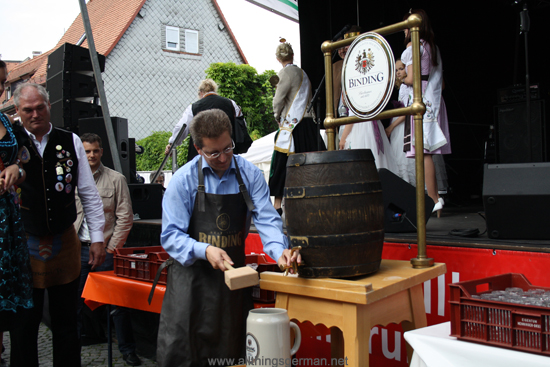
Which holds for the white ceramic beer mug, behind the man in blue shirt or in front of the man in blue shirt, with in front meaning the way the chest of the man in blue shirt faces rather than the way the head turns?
in front

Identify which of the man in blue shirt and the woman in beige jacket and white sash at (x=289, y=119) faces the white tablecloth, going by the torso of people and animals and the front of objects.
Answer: the man in blue shirt

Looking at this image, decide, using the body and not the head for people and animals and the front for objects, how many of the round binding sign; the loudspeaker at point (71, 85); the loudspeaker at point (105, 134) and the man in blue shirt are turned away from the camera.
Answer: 0

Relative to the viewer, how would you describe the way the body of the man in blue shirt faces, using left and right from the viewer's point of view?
facing the viewer and to the right of the viewer

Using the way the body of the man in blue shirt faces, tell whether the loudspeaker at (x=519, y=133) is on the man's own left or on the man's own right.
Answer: on the man's own left

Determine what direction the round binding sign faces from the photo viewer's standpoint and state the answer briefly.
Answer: facing the viewer and to the left of the viewer

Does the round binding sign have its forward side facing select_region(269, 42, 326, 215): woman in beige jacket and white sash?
no

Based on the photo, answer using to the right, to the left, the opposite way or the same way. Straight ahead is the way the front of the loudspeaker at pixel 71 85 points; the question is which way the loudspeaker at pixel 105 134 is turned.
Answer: the same way

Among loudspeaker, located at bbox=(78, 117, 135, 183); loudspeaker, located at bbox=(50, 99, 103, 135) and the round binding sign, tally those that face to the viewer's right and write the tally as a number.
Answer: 0

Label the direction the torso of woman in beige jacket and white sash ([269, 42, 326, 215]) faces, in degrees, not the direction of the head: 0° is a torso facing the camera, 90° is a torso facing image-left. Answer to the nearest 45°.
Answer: approximately 135°

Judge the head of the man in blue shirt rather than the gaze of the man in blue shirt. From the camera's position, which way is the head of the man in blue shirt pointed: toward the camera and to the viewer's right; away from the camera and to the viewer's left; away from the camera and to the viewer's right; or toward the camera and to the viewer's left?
toward the camera and to the viewer's right

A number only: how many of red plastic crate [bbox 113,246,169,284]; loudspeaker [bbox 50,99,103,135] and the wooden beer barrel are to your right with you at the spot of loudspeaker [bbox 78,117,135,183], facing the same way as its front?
1
